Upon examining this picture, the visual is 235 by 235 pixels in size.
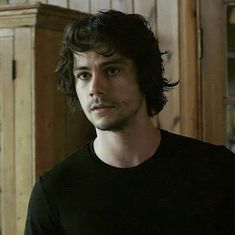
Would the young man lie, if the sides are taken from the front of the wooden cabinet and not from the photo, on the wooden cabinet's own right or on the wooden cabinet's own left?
on the wooden cabinet's own left

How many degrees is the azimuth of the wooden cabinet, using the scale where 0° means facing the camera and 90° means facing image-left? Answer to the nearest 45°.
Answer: approximately 45°

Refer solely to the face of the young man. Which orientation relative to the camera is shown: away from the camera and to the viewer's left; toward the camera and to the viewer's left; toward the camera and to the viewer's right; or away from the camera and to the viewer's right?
toward the camera and to the viewer's left
